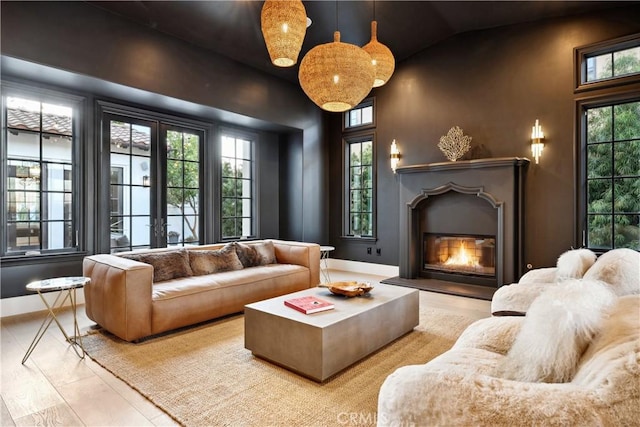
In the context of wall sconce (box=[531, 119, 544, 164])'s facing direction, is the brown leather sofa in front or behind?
in front

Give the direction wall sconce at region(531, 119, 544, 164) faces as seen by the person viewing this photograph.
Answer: facing the viewer

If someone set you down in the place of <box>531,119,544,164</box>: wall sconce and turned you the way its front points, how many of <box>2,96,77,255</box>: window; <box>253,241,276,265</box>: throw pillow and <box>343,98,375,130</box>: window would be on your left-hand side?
0

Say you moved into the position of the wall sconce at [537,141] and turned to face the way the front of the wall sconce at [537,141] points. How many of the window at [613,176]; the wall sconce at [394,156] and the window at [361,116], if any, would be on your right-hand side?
2

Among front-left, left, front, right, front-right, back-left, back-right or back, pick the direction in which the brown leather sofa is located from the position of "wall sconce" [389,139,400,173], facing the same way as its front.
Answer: front

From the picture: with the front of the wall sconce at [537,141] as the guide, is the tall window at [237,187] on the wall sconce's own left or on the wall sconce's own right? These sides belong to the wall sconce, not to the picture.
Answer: on the wall sconce's own right

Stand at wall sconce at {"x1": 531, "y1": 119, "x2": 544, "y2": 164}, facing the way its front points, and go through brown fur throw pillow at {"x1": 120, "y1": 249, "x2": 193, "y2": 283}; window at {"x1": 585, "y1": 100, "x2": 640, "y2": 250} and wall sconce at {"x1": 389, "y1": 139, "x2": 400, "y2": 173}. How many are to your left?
1

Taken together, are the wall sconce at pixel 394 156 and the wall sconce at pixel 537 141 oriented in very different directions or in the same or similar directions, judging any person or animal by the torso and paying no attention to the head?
same or similar directions

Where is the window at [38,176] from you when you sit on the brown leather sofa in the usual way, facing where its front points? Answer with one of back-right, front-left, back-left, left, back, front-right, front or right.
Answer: back

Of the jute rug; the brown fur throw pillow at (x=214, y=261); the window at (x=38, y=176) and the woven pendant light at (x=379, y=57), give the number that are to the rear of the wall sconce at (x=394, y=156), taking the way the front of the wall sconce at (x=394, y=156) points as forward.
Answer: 0

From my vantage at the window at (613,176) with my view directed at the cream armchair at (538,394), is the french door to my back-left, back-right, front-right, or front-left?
front-right

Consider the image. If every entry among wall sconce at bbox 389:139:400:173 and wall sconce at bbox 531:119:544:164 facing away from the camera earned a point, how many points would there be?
0

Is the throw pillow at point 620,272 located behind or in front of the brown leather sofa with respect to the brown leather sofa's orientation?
in front

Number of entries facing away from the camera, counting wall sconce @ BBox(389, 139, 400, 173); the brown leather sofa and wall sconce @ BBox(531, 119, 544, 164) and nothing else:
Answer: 0

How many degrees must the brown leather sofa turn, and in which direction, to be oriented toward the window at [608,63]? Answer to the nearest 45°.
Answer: approximately 45° to its left

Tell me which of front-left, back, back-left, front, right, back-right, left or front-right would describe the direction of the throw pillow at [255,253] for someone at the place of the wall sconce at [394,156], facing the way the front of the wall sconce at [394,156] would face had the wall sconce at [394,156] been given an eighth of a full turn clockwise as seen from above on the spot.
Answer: front-left

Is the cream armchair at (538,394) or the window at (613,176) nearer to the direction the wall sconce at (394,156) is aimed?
the cream armchair
